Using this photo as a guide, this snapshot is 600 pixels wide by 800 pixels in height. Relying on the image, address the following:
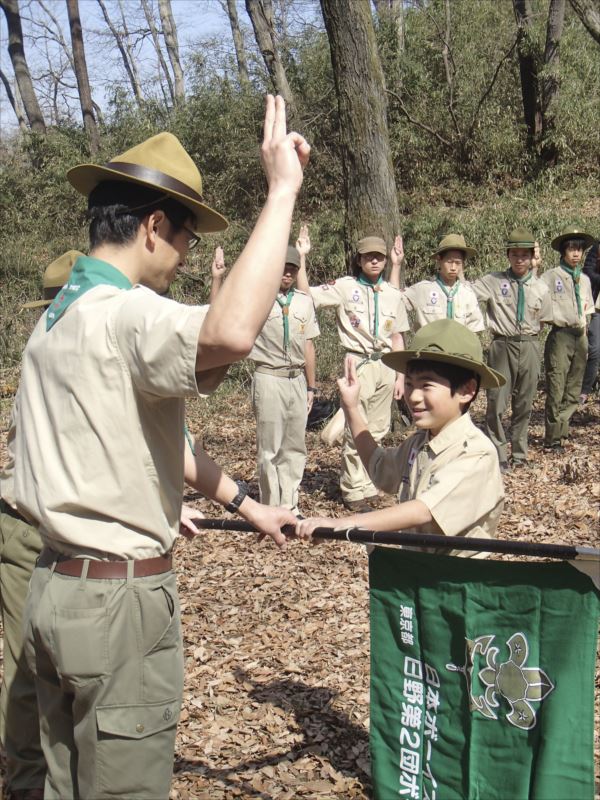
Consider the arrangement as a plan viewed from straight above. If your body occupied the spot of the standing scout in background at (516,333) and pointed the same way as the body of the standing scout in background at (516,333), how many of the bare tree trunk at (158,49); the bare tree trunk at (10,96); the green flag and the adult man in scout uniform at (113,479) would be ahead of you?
2

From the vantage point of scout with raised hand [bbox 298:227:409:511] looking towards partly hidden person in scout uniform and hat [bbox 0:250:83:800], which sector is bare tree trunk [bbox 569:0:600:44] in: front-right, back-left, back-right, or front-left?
back-left

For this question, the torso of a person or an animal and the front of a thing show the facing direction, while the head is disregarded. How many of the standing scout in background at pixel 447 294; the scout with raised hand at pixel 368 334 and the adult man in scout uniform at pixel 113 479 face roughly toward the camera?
2

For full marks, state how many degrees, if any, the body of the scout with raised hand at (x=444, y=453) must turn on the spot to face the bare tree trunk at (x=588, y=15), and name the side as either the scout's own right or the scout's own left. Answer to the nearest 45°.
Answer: approximately 135° to the scout's own right

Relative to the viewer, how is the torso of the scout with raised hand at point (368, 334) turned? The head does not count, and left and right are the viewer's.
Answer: facing the viewer

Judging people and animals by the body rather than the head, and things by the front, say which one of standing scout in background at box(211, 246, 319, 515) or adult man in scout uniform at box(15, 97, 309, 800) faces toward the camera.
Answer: the standing scout in background

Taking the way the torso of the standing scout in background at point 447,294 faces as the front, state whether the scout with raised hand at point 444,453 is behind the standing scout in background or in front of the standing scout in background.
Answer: in front

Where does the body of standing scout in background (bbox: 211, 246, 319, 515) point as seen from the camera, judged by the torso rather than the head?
toward the camera

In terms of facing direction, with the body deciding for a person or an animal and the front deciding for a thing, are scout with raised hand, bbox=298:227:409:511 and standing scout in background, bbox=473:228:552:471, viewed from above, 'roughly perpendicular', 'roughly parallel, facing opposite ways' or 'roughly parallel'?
roughly parallel

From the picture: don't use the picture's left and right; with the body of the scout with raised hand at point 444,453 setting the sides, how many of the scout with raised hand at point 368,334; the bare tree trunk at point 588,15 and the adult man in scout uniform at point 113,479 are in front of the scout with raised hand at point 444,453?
1

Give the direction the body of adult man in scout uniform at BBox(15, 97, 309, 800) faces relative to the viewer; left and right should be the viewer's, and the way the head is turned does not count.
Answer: facing away from the viewer and to the right of the viewer

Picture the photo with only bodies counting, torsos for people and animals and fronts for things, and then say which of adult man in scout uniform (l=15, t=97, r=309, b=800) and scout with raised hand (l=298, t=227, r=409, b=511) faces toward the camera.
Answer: the scout with raised hand

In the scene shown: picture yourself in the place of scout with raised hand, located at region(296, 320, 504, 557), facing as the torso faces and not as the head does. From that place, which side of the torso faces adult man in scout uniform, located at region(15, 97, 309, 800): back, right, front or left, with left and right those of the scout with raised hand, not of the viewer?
front

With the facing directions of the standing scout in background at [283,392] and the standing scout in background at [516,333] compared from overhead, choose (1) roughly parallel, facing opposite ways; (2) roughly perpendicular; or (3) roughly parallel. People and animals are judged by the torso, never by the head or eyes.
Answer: roughly parallel

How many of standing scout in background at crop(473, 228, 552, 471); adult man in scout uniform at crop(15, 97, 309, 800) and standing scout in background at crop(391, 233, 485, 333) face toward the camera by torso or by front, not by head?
2
